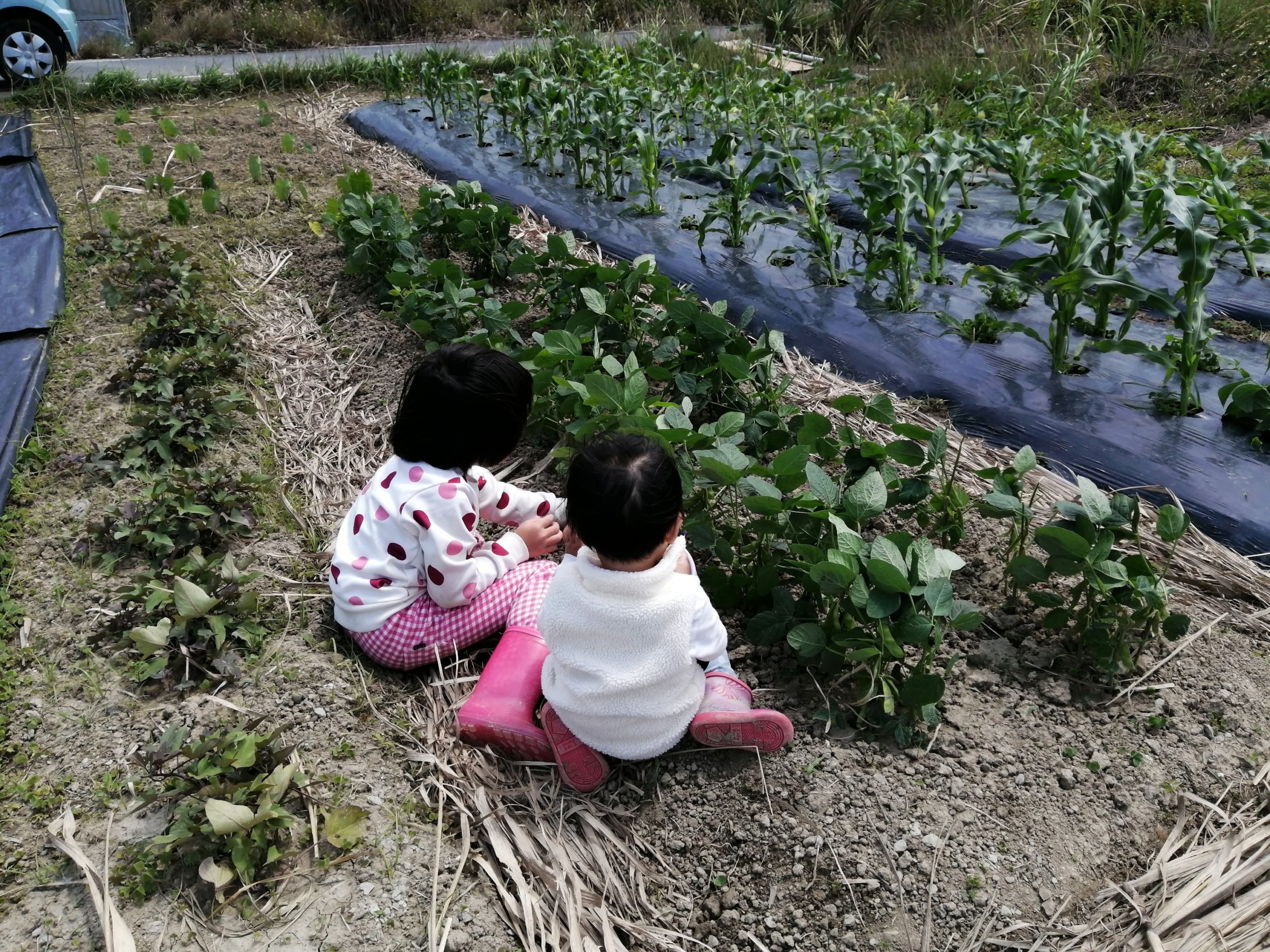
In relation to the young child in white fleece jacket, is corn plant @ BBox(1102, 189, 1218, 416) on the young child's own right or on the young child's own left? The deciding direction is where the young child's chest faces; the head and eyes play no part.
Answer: on the young child's own right

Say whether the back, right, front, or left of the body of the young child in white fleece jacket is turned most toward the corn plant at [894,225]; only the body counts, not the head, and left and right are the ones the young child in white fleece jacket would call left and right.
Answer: front

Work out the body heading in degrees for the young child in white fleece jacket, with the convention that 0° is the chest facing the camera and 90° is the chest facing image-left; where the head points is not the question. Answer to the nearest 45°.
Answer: approximately 180°

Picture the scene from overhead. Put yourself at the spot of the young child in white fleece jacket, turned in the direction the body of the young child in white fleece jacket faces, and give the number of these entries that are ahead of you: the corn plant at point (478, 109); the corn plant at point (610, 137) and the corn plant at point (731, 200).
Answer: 3

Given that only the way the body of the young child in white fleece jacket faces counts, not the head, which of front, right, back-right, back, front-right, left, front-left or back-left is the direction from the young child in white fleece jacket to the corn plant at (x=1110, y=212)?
front-right

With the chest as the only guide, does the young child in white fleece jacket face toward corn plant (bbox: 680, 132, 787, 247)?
yes

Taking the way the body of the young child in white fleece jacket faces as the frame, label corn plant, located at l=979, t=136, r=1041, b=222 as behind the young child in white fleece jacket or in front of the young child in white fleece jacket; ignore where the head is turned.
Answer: in front

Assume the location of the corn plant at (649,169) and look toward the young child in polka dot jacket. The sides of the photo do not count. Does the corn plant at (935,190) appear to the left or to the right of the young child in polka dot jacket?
left

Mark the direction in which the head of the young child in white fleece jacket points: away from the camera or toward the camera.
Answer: away from the camera

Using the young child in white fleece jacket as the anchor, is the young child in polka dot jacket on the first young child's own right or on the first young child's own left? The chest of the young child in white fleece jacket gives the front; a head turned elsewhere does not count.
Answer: on the first young child's own left

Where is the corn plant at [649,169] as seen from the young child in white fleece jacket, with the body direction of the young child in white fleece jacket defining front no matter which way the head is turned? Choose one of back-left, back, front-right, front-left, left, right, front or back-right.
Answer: front

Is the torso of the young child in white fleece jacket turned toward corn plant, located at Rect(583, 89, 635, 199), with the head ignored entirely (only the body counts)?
yes

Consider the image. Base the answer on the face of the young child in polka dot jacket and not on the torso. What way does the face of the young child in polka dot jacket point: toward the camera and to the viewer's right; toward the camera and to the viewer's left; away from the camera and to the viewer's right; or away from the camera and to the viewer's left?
away from the camera and to the viewer's right

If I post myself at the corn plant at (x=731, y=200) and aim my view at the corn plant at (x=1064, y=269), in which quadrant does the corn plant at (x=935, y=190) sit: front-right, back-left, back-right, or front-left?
front-left
